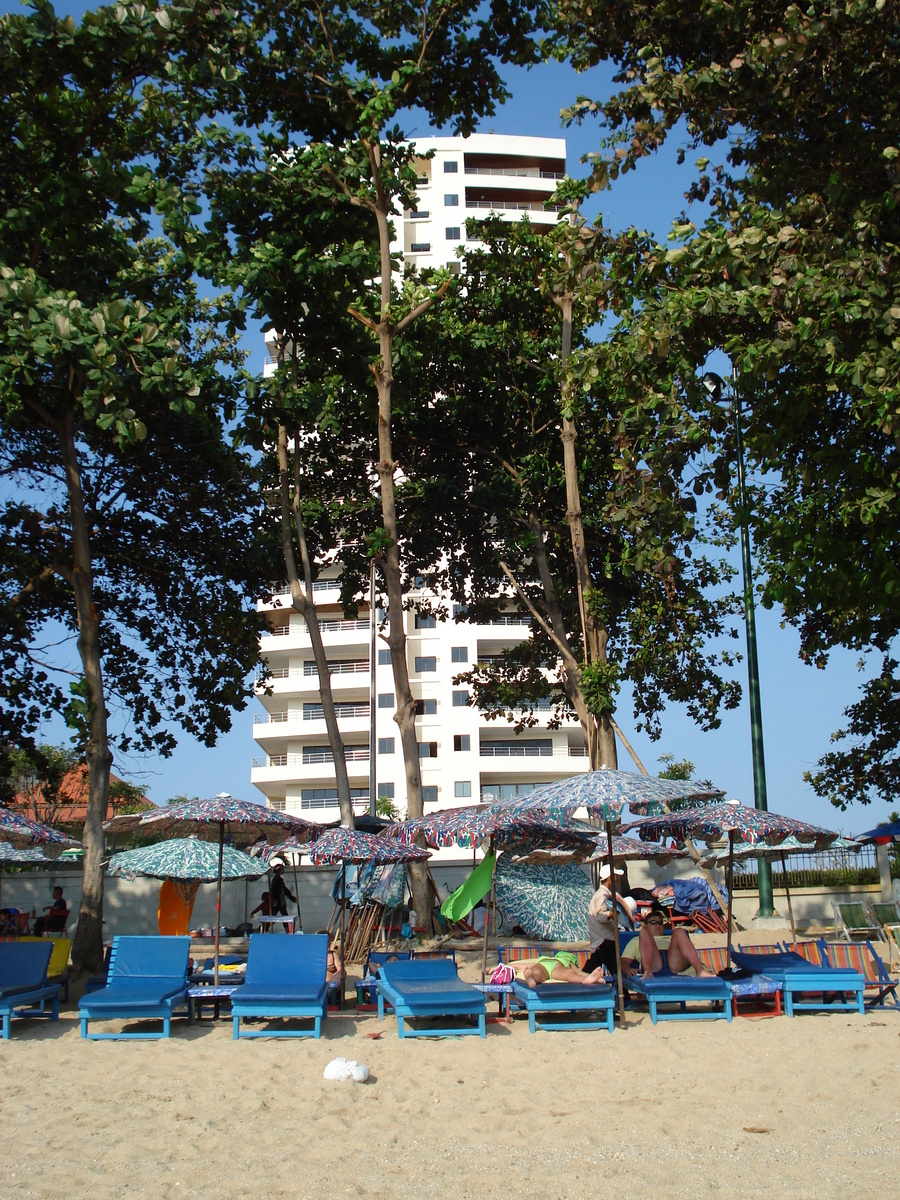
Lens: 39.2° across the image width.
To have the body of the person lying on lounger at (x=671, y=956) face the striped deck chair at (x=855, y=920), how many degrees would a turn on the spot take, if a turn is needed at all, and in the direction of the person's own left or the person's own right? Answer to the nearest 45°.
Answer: approximately 135° to the person's own left

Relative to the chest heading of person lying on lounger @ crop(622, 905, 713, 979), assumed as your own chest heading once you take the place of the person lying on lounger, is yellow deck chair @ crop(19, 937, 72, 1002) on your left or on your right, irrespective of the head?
on your right

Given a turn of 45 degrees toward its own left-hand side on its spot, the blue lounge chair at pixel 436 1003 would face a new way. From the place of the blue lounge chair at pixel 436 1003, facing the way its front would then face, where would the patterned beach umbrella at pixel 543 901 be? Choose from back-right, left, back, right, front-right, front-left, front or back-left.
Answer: back-left

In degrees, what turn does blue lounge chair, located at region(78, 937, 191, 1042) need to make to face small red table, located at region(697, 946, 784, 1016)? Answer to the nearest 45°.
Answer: approximately 90° to its left

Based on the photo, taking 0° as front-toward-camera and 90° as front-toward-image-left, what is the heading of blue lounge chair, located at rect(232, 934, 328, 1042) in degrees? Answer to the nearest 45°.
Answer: approximately 0°

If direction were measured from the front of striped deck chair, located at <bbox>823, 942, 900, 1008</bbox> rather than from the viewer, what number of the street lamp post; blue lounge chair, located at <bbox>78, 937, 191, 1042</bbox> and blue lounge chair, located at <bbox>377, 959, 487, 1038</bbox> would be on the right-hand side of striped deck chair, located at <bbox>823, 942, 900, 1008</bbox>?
2

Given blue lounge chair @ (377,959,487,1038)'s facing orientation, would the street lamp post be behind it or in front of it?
behind

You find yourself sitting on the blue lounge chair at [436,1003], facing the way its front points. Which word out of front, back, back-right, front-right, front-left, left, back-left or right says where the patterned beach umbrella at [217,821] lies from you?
back-right

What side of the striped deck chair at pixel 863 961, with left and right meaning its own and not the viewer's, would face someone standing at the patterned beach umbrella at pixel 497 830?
right
